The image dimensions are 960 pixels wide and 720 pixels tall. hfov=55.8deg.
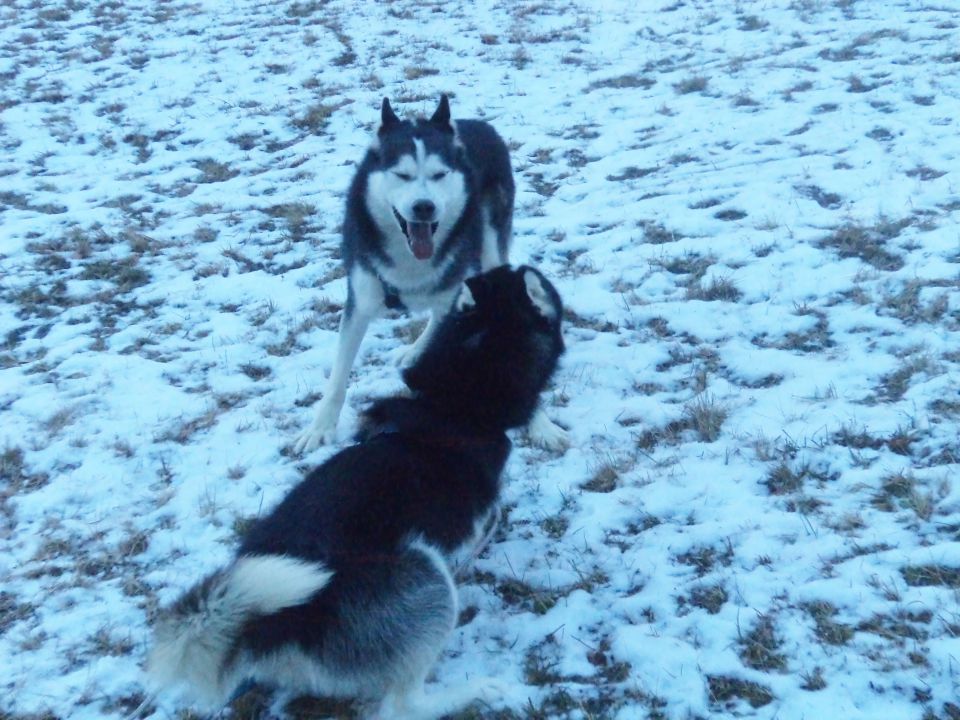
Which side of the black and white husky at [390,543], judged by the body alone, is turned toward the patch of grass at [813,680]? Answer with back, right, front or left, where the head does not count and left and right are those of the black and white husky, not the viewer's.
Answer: right

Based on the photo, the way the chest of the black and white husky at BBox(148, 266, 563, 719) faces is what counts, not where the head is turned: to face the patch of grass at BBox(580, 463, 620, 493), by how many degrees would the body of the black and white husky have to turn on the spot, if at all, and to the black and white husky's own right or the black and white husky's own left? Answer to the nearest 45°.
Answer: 0° — it already faces it

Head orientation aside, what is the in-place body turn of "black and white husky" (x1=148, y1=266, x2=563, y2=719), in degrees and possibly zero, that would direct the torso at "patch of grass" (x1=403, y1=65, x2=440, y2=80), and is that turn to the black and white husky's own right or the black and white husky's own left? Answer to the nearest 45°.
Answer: approximately 45° to the black and white husky's own left

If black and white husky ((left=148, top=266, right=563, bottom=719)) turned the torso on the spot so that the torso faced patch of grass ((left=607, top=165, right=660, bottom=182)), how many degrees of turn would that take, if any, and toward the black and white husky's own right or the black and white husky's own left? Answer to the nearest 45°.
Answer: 0° — it already faces it

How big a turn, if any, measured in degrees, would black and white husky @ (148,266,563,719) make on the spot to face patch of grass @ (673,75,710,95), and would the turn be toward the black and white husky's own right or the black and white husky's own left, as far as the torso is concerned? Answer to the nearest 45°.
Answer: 0° — it already faces it

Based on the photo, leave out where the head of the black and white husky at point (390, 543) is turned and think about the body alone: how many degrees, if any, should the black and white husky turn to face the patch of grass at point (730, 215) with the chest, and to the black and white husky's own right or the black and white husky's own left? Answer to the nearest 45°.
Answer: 0° — it already faces it

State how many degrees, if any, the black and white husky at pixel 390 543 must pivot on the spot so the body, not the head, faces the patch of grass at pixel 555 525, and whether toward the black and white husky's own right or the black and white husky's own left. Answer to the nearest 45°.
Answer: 0° — it already faces it

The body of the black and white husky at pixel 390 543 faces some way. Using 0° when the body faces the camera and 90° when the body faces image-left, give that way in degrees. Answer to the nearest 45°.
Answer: approximately 225°
